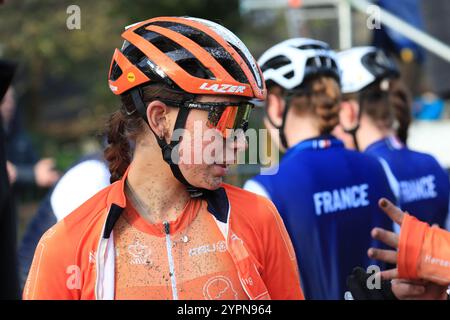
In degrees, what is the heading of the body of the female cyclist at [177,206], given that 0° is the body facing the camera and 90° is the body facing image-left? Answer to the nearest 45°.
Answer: approximately 0°

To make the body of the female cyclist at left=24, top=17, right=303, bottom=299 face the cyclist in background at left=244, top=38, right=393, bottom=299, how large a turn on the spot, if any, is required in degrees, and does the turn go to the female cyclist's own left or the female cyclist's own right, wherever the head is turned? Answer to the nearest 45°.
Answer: approximately 135° to the female cyclist's own left

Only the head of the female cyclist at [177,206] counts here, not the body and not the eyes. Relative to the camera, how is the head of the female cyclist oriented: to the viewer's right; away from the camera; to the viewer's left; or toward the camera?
to the viewer's right

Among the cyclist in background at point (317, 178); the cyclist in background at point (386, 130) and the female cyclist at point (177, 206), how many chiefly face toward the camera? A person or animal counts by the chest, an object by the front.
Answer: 1

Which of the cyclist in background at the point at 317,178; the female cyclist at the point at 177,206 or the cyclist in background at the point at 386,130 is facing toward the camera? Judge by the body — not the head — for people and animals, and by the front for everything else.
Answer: the female cyclist

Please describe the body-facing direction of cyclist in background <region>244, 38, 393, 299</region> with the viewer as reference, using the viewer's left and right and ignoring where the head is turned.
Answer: facing away from the viewer and to the left of the viewer

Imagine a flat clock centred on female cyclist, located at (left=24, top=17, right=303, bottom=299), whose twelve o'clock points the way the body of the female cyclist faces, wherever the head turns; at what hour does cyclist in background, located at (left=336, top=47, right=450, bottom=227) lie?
The cyclist in background is roughly at 7 o'clock from the female cyclist.

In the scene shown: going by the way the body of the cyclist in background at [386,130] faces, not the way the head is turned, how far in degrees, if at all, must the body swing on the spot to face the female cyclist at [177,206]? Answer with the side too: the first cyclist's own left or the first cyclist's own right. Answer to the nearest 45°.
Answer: approximately 135° to the first cyclist's own left

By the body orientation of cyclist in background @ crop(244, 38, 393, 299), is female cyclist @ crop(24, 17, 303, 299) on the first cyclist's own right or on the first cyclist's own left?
on the first cyclist's own left

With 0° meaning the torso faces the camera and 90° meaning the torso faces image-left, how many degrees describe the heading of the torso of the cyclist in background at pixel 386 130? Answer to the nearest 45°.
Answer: approximately 135°

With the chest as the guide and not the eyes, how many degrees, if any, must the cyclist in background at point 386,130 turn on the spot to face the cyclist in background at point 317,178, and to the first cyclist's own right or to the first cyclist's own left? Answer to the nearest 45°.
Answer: approximately 135° to the first cyclist's own left

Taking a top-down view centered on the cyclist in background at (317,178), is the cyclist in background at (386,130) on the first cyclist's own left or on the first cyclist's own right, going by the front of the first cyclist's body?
on the first cyclist's own right
